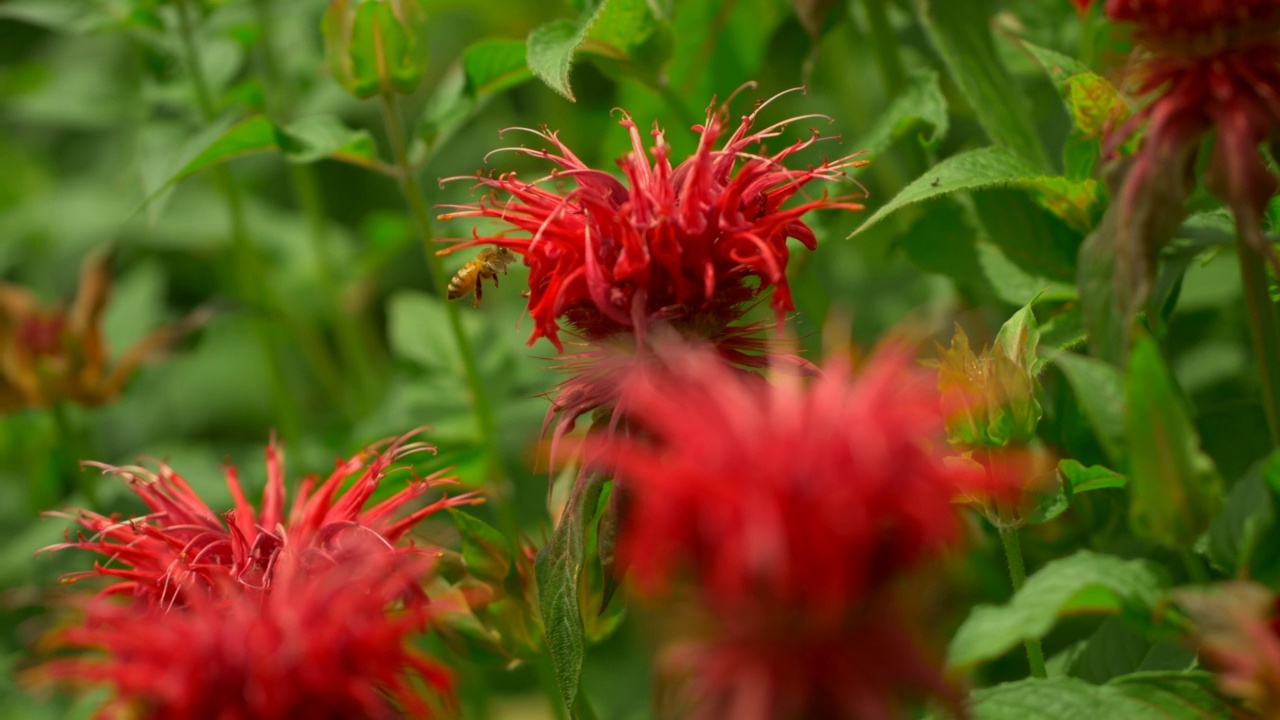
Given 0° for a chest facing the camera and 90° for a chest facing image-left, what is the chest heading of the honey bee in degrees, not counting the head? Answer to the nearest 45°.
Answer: approximately 270°

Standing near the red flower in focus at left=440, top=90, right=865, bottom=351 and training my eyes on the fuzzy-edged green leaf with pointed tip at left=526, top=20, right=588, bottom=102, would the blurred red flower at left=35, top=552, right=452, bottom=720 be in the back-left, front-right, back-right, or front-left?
back-left
